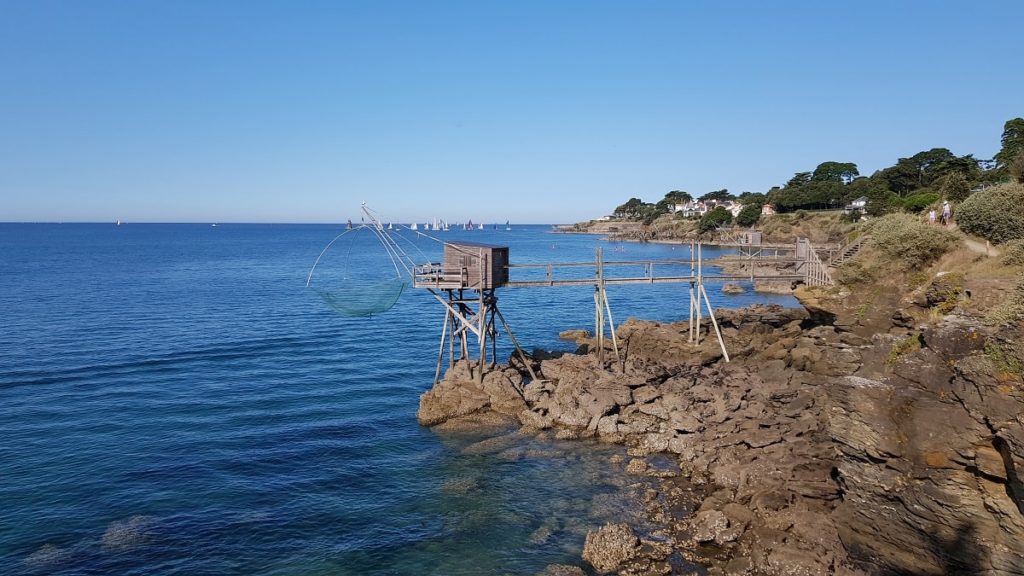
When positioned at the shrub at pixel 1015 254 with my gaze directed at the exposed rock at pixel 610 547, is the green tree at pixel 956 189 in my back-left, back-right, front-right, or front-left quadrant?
back-right

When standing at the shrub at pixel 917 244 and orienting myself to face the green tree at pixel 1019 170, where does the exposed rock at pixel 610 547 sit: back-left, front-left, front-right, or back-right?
back-right

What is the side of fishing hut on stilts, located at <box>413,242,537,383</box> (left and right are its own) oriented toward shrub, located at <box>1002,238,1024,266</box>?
back

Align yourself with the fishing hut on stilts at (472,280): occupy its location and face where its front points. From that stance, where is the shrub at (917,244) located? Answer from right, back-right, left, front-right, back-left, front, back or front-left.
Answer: back

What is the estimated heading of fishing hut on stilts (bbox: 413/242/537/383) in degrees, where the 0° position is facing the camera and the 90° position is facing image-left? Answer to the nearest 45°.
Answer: approximately 90°

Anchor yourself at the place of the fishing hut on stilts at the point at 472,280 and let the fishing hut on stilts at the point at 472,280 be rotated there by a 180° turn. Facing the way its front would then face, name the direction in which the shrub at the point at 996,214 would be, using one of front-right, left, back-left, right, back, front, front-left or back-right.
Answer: front

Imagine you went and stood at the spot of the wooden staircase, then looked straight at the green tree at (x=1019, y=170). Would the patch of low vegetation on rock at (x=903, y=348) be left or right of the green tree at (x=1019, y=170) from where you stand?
right
